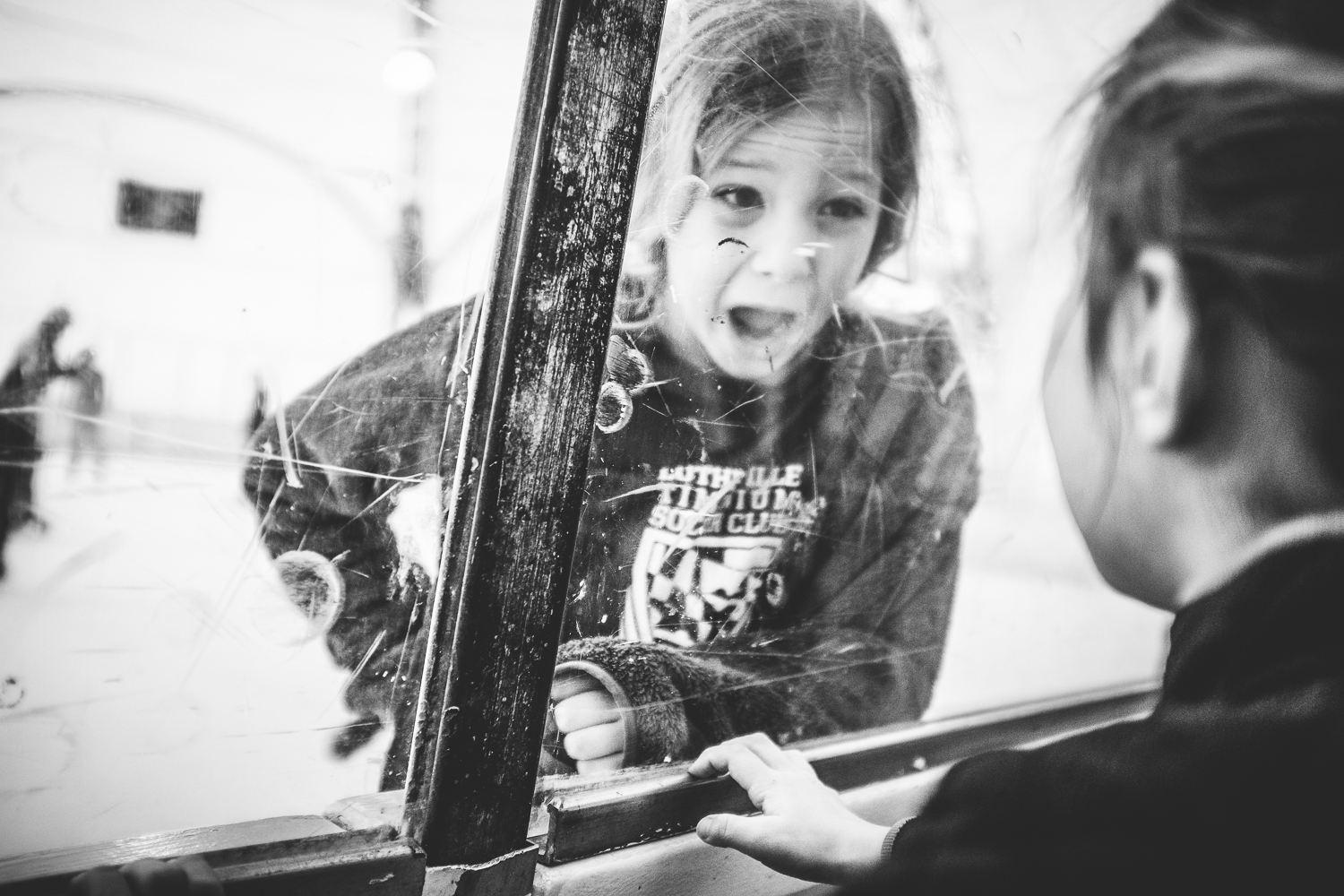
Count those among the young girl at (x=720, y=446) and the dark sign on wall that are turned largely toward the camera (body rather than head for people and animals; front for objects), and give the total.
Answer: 2

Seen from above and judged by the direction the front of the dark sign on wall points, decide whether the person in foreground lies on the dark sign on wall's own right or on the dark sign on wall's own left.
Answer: on the dark sign on wall's own left

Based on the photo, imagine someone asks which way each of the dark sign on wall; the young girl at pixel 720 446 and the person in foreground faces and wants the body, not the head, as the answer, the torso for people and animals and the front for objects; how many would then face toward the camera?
2

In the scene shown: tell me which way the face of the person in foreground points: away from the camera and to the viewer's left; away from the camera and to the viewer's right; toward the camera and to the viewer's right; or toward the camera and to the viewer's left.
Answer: away from the camera and to the viewer's left

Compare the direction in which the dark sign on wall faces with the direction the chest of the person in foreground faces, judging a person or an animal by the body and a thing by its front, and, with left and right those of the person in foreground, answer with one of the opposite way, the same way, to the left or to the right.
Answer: the opposite way

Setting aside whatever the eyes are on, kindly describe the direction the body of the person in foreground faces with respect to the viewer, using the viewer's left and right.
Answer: facing away from the viewer and to the left of the viewer
